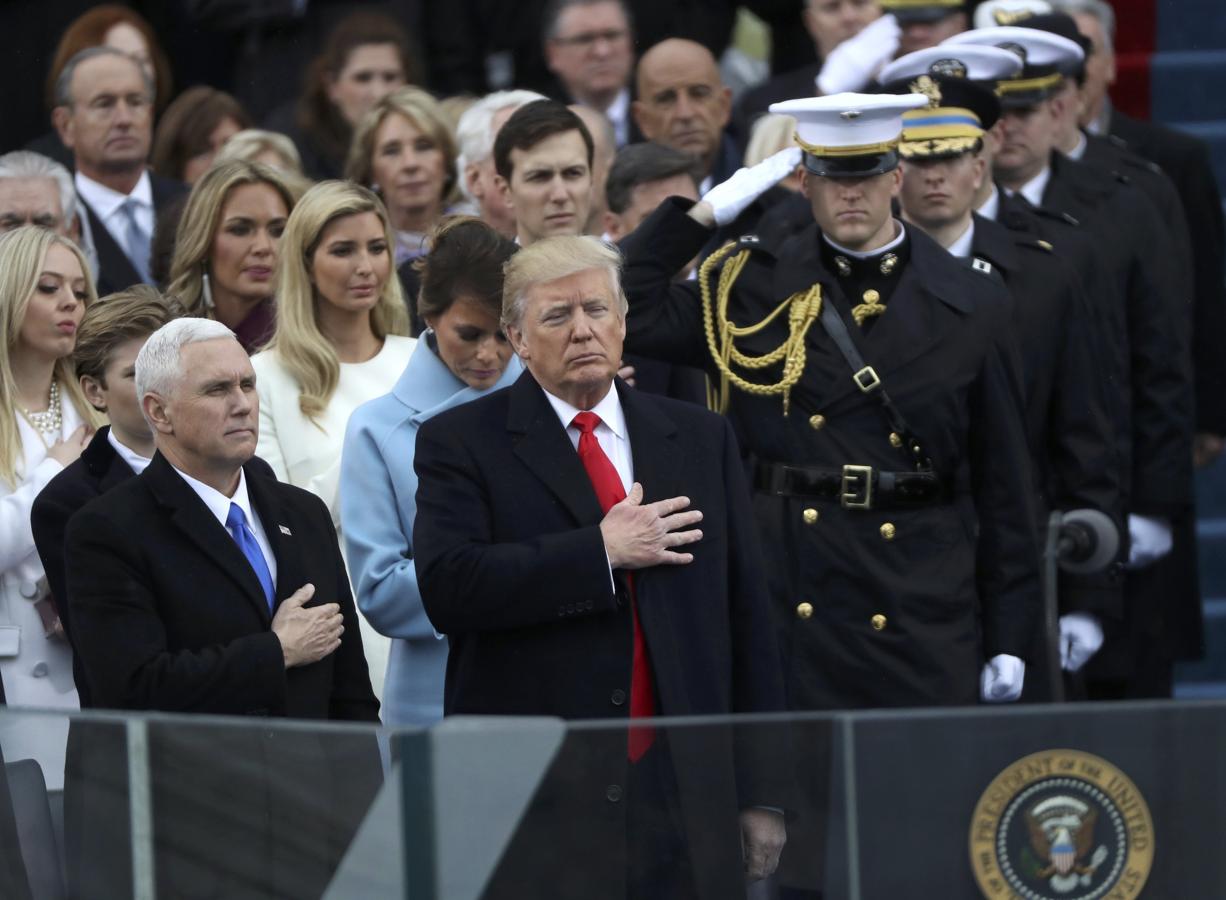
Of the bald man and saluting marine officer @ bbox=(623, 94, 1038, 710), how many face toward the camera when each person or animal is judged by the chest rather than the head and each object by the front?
2

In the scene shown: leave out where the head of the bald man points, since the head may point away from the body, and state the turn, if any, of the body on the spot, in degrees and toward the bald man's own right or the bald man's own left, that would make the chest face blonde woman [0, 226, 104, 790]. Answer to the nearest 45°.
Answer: approximately 45° to the bald man's own right

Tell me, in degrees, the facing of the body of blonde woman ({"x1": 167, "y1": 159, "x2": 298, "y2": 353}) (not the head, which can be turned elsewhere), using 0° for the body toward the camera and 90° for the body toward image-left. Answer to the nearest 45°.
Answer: approximately 315°

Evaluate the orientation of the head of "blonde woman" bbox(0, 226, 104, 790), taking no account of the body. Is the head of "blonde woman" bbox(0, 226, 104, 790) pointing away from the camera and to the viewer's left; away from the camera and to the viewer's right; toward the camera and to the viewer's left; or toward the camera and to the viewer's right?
toward the camera and to the viewer's right

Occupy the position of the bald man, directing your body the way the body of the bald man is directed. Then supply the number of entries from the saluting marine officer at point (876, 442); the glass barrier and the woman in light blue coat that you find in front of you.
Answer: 3

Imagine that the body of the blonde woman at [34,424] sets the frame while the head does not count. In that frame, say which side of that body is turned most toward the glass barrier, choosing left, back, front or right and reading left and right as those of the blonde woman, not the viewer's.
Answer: front

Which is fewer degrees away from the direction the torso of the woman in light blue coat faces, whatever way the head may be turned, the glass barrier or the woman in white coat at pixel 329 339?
the glass barrier

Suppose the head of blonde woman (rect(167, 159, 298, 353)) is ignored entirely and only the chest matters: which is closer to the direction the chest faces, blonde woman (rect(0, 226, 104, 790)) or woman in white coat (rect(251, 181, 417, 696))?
the woman in white coat

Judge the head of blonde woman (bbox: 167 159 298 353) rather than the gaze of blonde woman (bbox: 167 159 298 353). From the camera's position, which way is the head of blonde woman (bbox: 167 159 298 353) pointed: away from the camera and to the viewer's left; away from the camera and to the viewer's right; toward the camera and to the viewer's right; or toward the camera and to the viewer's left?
toward the camera and to the viewer's right

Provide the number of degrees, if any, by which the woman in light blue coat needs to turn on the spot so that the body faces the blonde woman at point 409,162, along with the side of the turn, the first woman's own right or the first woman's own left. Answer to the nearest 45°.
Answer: approximately 135° to the first woman's own left

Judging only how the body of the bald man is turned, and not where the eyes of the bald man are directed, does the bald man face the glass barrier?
yes

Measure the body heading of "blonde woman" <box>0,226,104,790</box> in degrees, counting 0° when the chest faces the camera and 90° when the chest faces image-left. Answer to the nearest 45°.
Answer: approximately 315°
